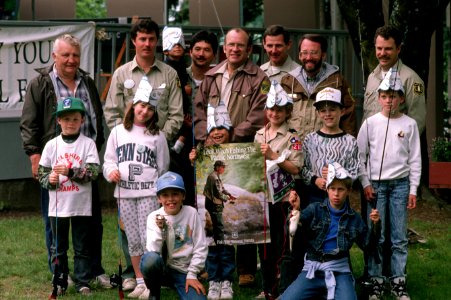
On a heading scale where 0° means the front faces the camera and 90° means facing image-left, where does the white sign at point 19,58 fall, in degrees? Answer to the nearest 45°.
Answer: approximately 0°

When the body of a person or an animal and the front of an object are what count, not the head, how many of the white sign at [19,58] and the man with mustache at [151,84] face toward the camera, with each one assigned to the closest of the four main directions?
2

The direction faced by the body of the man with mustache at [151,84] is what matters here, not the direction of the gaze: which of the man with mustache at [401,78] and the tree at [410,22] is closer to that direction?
the man with mustache

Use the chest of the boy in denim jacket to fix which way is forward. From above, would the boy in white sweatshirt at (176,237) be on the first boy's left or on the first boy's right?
on the first boy's right

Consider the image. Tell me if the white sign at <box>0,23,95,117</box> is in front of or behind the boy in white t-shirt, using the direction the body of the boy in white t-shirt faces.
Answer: behind

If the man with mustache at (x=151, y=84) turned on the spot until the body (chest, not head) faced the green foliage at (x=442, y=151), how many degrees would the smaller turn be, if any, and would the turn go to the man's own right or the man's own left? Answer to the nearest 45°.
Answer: approximately 135° to the man's own left

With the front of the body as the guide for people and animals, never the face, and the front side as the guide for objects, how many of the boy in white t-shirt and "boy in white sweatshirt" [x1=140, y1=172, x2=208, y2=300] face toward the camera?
2

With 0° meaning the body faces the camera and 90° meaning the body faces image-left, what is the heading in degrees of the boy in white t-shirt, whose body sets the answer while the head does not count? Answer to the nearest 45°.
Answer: approximately 0°

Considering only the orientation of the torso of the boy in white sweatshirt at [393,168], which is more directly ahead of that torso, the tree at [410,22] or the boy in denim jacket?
the boy in denim jacket
